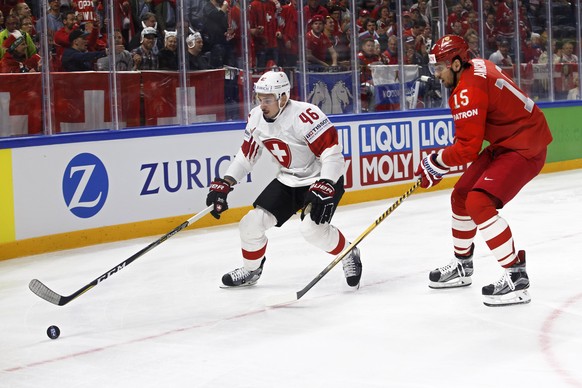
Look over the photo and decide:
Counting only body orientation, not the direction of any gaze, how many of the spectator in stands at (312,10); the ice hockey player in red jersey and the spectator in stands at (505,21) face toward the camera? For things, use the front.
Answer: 2

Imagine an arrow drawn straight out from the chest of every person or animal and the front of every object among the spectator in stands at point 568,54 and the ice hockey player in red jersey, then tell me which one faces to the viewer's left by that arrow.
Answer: the ice hockey player in red jersey

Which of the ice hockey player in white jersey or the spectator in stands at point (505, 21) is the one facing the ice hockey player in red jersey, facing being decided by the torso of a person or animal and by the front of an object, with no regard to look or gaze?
the spectator in stands

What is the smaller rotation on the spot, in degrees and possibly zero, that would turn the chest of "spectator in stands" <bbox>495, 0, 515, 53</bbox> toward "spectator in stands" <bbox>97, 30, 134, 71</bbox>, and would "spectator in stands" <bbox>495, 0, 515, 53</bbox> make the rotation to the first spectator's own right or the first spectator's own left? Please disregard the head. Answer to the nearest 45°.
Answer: approximately 45° to the first spectator's own right

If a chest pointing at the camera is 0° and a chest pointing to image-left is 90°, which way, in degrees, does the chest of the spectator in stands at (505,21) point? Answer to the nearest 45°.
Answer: approximately 0°

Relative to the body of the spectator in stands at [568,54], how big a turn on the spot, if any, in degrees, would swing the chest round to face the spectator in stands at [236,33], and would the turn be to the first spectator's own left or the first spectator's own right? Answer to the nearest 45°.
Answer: approximately 45° to the first spectator's own right

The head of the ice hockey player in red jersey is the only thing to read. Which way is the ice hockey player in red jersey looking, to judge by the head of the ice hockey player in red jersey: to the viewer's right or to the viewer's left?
to the viewer's left

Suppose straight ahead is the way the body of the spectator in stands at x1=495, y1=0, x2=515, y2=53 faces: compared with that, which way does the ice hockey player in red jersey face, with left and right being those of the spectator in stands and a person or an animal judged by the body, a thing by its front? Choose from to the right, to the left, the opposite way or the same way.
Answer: to the right

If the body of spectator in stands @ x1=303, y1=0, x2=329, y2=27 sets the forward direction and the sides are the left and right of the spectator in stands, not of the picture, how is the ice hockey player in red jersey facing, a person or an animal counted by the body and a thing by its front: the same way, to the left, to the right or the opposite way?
to the right

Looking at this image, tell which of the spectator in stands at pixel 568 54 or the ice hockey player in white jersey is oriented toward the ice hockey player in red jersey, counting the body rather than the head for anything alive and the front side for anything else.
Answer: the spectator in stands

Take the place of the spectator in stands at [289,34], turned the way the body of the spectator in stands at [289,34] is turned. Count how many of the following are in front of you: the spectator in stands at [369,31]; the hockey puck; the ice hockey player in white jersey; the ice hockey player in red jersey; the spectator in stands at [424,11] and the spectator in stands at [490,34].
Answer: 3

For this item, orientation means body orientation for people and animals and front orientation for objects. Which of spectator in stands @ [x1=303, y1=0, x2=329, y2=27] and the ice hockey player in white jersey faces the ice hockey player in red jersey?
the spectator in stands
